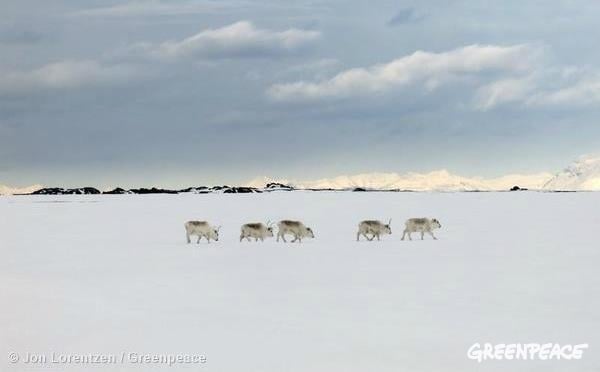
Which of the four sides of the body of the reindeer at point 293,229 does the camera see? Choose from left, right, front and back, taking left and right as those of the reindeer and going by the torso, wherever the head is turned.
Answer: right

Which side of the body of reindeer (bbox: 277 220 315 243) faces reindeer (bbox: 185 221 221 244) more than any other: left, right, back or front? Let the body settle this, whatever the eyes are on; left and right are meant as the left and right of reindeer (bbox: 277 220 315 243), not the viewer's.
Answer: back

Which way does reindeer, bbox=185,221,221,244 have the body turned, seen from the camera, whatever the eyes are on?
to the viewer's right

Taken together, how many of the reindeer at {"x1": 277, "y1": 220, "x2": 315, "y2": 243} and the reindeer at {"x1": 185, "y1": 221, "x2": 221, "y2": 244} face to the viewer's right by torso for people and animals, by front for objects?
2

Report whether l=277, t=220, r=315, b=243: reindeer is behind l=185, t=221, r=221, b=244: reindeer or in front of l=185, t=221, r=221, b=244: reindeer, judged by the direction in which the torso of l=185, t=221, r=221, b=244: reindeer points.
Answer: in front
